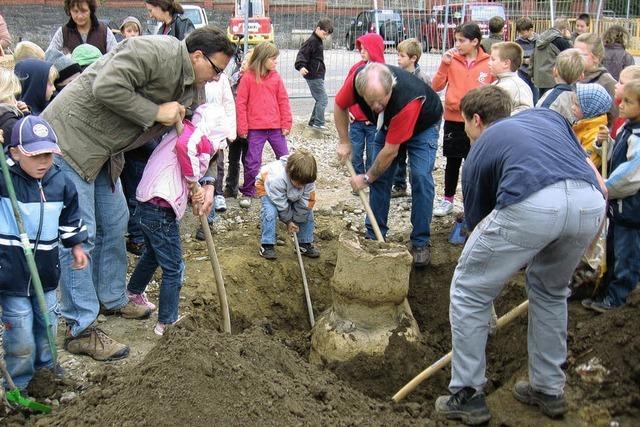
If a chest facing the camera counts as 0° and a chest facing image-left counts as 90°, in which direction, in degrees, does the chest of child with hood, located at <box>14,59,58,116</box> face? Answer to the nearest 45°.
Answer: approximately 270°

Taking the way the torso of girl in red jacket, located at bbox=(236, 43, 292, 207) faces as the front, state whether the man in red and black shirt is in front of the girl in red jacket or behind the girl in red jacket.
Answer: in front

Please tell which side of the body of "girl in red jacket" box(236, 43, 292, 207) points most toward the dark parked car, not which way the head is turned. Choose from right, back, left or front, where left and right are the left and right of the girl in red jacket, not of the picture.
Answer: back

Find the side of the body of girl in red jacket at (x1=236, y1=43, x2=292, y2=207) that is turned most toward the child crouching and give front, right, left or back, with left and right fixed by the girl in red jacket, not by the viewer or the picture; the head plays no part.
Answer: front

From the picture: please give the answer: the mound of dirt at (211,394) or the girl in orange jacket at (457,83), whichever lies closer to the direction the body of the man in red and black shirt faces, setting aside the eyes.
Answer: the mound of dirt

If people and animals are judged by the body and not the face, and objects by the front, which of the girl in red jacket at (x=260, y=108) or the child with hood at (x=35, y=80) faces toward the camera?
the girl in red jacket

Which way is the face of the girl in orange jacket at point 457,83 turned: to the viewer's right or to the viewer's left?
to the viewer's left

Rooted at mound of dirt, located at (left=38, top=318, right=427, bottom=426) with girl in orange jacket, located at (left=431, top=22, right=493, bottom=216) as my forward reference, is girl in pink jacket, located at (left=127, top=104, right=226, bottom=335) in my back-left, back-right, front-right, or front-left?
front-left

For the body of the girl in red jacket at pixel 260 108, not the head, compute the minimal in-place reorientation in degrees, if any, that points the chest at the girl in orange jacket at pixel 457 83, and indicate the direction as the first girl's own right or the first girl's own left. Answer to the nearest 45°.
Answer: approximately 90° to the first girl's own left

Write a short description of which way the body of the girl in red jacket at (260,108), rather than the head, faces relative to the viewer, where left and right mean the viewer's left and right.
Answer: facing the viewer

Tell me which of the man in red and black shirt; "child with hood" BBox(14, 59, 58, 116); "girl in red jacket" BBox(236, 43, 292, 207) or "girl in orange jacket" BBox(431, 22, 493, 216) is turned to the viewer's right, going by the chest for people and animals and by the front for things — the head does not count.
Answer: the child with hood

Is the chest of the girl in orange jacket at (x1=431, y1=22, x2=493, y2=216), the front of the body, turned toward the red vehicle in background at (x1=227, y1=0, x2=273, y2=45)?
no

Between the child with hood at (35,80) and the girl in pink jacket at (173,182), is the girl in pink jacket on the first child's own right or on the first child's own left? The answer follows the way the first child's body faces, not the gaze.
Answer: on the first child's own right

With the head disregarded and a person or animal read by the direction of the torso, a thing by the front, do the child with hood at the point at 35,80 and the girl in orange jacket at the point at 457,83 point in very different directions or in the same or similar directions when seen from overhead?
very different directions

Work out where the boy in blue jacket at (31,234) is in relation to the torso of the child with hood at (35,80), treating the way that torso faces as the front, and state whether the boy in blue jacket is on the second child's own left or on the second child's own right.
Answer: on the second child's own right

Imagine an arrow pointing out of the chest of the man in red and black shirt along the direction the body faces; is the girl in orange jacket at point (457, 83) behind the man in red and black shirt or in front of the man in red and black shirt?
behind

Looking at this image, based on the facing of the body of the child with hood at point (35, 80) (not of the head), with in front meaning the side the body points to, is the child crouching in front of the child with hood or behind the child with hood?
in front

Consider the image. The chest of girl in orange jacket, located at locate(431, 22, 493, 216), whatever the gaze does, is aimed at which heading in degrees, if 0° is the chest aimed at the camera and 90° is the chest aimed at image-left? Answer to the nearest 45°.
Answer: approximately 45°

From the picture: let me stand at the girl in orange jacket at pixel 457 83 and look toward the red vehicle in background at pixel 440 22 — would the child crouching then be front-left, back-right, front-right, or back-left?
back-left
